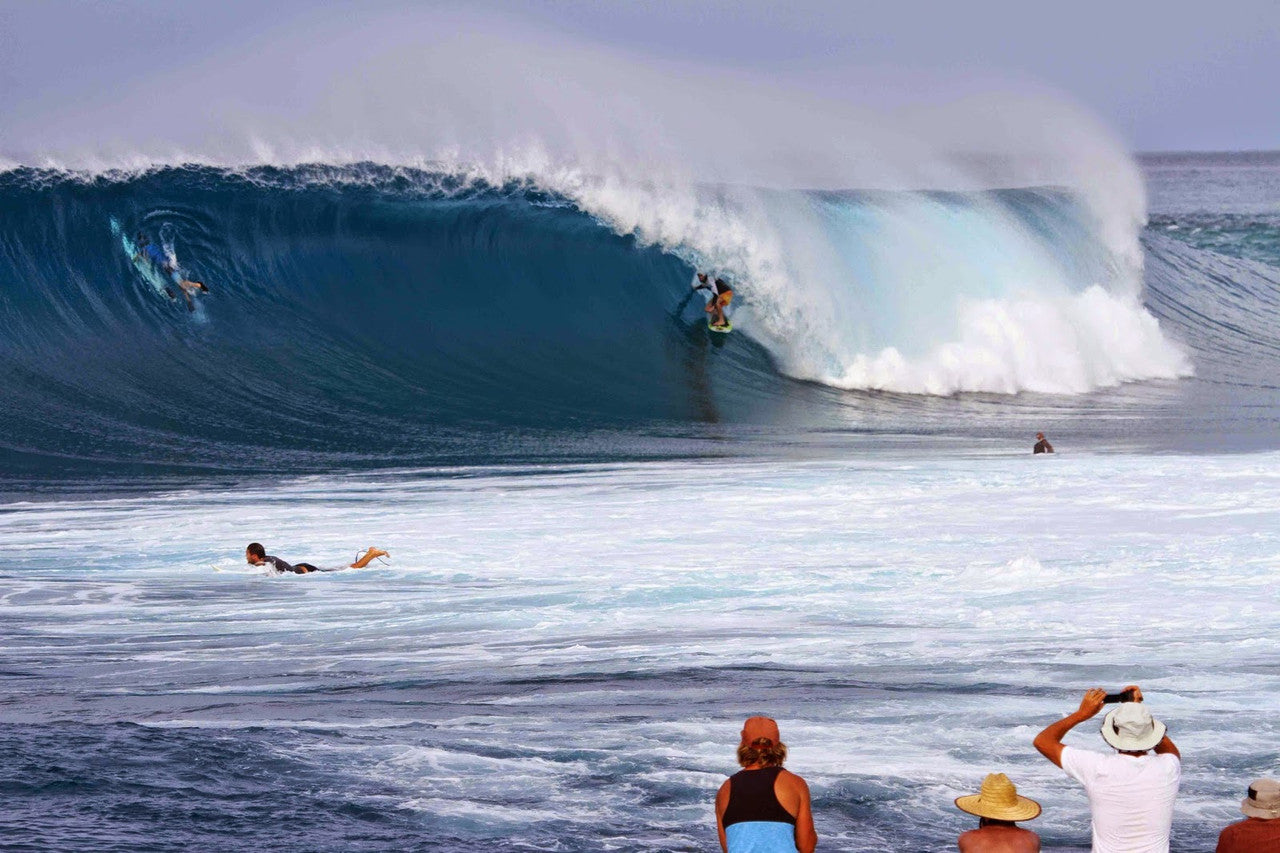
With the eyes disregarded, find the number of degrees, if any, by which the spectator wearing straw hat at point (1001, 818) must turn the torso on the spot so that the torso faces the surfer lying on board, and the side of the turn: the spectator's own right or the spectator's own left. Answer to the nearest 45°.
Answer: approximately 45° to the spectator's own left

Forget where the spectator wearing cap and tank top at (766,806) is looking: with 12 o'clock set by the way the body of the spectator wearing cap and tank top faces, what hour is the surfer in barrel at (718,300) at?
The surfer in barrel is roughly at 12 o'clock from the spectator wearing cap and tank top.

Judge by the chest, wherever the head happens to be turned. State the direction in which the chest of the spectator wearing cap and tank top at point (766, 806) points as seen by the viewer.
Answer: away from the camera

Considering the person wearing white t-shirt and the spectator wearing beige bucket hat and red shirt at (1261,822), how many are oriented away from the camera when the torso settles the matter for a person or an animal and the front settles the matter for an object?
2

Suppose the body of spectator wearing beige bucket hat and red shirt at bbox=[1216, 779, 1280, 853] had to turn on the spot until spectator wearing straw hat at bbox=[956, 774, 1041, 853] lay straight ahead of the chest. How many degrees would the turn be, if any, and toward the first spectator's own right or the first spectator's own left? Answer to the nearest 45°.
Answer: approximately 90° to the first spectator's own left

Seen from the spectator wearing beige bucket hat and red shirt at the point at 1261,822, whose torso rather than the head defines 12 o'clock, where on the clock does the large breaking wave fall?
The large breaking wave is roughly at 11 o'clock from the spectator wearing beige bucket hat and red shirt.

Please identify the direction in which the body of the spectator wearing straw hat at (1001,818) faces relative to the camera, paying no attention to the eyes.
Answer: away from the camera

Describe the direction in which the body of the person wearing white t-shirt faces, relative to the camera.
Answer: away from the camera

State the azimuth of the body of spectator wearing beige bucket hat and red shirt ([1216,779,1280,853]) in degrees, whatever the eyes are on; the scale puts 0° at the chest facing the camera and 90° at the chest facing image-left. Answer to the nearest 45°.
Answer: approximately 180°

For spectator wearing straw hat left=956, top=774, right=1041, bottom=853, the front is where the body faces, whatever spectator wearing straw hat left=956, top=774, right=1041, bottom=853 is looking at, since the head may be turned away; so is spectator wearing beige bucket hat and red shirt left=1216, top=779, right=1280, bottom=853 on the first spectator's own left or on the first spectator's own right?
on the first spectator's own right

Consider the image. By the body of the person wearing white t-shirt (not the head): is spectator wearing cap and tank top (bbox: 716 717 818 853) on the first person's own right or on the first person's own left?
on the first person's own left

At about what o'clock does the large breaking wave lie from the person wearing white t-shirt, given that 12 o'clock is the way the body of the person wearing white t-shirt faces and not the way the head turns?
The large breaking wave is roughly at 11 o'clock from the person wearing white t-shirt.
